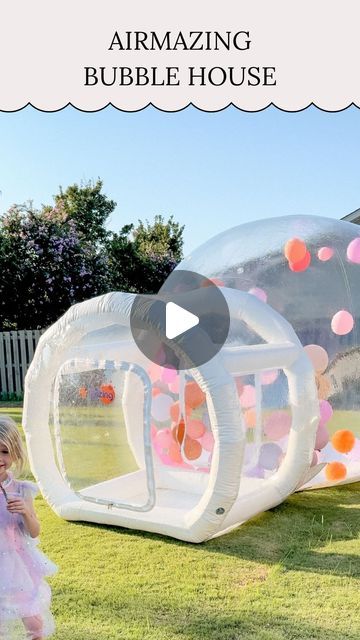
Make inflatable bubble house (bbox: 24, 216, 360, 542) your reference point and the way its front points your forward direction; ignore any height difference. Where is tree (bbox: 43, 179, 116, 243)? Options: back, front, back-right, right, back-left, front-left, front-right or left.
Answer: back-right

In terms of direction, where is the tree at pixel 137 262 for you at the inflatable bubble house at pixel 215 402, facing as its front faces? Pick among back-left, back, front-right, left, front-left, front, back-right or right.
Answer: back-right

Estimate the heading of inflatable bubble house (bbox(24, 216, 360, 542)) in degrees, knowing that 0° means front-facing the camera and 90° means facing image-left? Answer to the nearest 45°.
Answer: approximately 45°

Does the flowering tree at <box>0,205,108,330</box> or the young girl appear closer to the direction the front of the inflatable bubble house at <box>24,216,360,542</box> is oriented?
the young girl

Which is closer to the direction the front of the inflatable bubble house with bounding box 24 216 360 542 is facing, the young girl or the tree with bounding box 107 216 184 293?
the young girl

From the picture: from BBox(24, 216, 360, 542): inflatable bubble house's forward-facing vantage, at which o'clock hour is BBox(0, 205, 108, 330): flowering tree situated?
The flowering tree is roughly at 4 o'clock from the inflatable bubble house.

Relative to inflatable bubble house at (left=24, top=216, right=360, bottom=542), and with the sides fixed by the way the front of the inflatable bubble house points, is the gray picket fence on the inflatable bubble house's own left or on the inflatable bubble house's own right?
on the inflatable bubble house's own right
